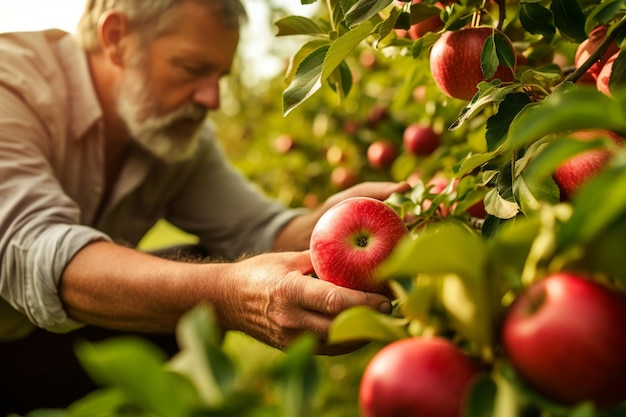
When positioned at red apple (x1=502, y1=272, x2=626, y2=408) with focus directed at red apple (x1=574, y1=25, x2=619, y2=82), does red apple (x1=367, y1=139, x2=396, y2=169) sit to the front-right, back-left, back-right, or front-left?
front-left

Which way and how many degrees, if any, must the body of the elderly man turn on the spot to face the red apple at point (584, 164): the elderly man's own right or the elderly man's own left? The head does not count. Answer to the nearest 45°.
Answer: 0° — they already face it

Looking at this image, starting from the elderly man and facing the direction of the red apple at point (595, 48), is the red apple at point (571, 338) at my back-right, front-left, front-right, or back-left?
front-right

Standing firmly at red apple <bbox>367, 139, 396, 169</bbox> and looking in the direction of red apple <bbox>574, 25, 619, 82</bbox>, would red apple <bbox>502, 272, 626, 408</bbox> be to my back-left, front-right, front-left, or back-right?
front-right

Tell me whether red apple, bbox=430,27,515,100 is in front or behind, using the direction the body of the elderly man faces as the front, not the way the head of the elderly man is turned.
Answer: in front

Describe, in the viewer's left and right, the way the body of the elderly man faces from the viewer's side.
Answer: facing the viewer and to the right of the viewer

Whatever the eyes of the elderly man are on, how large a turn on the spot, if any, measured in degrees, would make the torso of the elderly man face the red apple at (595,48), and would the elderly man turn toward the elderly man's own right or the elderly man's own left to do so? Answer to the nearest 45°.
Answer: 0° — they already face it

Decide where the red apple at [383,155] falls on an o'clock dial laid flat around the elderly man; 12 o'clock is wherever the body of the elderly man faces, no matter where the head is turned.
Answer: The red apple is roughly at 11 o'clock from the elderly man.

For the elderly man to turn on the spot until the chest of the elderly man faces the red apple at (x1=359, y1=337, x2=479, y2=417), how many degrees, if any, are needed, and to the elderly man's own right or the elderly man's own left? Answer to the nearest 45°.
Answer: approximately 45° to the elderly man's own right
